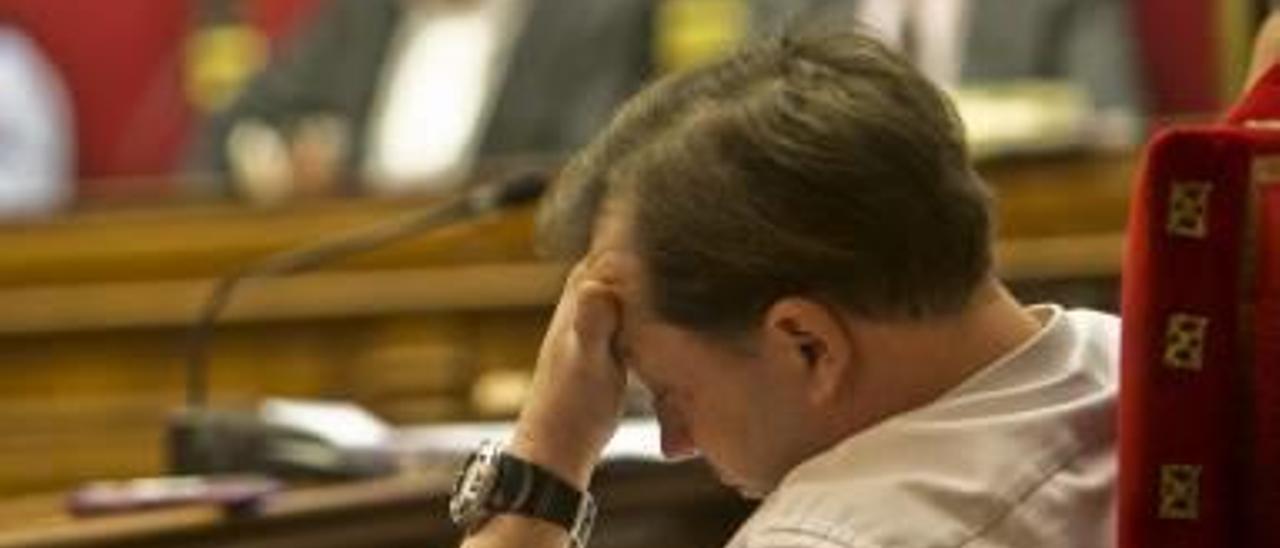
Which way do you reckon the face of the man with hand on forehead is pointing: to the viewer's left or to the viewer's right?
to the viewer's left

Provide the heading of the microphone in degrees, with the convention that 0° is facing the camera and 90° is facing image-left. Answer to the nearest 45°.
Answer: approximately 270°

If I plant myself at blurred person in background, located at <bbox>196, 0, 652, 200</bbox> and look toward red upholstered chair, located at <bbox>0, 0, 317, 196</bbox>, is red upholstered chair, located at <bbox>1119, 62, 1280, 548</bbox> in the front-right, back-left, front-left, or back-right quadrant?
back-left

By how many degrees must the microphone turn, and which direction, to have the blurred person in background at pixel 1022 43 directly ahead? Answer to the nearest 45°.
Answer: approximately 45° to its left

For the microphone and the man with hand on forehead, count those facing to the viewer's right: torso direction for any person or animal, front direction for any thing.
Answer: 1

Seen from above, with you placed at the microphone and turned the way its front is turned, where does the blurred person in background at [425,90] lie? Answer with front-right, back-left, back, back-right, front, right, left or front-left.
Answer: left

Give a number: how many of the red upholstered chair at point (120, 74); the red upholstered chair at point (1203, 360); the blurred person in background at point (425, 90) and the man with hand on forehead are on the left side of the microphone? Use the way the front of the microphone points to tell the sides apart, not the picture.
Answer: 2

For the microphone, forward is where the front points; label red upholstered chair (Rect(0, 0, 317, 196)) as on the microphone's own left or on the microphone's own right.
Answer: on the microphone's own left

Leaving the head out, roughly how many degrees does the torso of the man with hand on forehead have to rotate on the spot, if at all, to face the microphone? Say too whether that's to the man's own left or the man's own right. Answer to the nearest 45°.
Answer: approximately 45° to the man's own right

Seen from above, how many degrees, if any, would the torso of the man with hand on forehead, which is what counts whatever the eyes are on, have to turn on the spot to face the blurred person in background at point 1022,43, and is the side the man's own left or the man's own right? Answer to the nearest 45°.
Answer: approximately 90° to the man's own right

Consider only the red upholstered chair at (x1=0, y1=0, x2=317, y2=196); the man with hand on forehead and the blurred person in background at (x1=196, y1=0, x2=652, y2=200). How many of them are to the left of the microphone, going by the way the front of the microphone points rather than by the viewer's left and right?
2

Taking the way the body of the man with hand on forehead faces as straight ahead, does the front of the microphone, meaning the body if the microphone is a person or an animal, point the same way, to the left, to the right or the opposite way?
the opposite way

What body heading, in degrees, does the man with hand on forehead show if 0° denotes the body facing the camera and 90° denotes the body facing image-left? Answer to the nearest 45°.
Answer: approximately 90°
